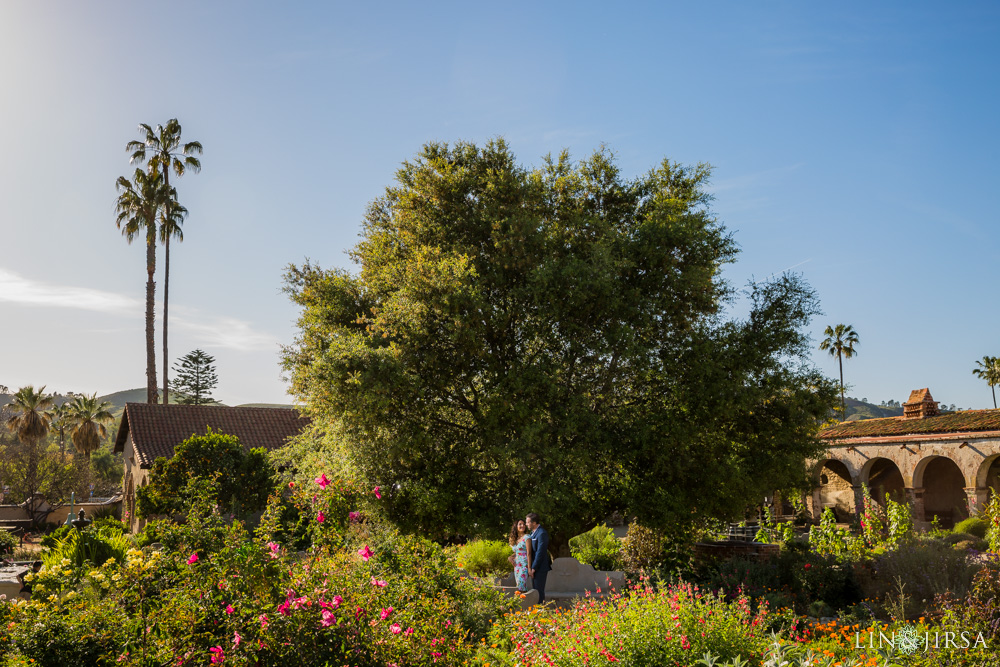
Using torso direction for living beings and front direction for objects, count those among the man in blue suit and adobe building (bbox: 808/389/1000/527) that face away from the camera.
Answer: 0

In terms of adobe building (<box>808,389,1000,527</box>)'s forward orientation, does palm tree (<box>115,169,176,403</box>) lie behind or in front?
in front

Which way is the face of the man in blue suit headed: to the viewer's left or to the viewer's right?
to the viewer's left

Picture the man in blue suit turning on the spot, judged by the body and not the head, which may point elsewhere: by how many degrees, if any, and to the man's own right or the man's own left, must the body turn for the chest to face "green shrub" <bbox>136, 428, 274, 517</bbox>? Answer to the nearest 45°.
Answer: approximately 45° to the man's own right

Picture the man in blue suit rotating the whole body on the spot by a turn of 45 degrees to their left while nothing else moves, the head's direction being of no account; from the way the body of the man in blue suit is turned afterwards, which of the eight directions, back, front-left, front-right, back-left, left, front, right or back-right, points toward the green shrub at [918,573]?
back-left

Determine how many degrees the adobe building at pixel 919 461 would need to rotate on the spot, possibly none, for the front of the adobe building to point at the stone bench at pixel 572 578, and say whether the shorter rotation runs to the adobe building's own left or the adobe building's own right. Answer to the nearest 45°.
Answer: approximately 45° to the adobe building's own left

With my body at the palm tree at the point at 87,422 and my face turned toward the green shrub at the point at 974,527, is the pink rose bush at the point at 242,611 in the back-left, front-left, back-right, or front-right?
front-right

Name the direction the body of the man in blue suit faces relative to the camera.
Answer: to the viewer's left

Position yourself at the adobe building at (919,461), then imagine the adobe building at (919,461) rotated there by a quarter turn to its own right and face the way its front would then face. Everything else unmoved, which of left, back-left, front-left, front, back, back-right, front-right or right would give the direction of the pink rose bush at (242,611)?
back-left

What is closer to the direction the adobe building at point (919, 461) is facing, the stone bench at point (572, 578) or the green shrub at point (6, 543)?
the green shrub

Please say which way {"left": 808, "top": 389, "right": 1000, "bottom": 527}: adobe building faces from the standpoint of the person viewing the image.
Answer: facing the viewer and to the left of the viewer

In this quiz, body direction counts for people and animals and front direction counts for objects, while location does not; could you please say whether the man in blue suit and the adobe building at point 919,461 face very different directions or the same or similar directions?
same or similar directions
